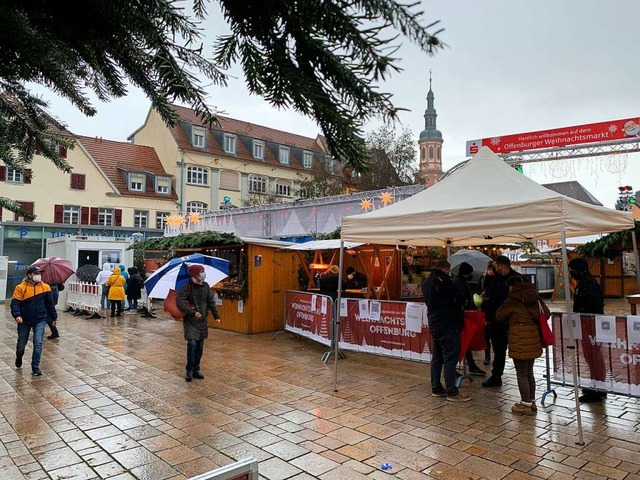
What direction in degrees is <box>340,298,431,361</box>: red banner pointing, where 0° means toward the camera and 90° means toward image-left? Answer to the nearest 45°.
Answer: approximately 0°

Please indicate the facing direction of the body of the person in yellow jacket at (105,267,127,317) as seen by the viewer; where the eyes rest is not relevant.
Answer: away from the camera

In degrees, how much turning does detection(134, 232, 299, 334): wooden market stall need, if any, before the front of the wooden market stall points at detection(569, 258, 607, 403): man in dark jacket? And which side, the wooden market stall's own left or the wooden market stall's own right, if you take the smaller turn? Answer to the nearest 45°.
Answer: approximately 90° to the wooden market stall's own left

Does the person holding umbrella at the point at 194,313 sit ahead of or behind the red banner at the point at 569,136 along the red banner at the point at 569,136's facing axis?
ahead

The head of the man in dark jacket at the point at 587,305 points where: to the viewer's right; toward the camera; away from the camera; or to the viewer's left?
to the viewer's left

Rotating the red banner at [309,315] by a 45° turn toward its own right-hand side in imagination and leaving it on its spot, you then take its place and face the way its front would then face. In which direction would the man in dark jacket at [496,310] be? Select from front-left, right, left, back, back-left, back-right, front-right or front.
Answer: back-left

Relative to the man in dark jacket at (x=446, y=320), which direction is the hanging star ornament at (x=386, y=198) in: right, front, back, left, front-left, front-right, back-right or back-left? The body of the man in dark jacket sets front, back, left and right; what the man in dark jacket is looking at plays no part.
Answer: left

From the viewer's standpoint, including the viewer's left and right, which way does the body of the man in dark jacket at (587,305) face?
facing to the left of the viewer
